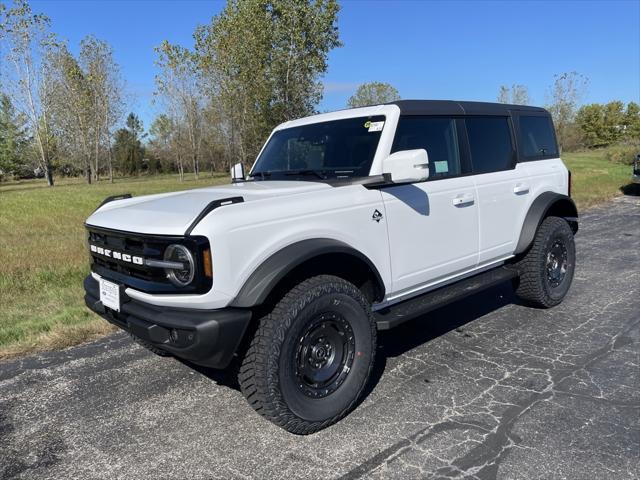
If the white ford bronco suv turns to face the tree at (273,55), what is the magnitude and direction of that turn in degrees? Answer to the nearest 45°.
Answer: approximately 135° to its right

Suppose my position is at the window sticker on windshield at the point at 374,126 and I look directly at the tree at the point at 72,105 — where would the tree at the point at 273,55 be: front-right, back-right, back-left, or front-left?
front-right

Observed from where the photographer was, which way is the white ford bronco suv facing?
facing the viewer and to the left of the viewer

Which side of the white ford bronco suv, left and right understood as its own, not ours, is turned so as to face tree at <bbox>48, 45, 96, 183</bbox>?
right
